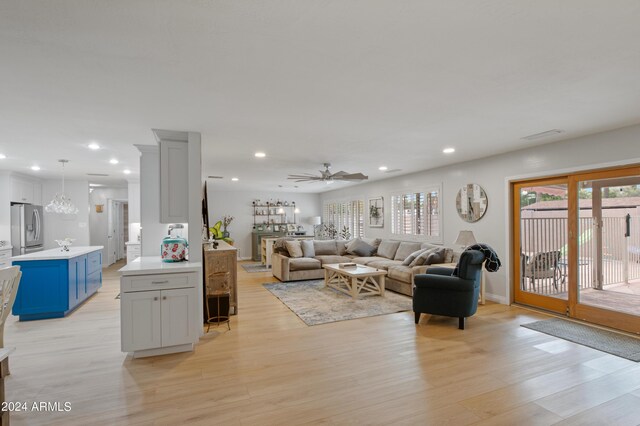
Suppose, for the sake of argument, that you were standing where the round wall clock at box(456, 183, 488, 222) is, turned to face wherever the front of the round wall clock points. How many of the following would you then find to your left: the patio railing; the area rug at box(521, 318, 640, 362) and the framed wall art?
2

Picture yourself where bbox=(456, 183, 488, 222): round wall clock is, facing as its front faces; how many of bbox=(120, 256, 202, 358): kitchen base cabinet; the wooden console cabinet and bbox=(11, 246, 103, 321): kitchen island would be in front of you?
3

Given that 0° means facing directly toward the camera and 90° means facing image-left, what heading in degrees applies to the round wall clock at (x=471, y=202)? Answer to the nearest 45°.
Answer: approximately 45°

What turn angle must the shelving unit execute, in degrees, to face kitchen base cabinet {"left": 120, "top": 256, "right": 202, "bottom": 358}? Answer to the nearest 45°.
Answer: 0° — it already faces it

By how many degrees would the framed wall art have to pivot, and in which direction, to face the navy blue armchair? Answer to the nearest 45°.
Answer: approximately 45° to its left

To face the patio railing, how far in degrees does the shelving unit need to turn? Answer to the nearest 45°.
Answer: approximately 45° to its left

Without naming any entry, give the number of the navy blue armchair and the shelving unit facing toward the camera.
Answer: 1

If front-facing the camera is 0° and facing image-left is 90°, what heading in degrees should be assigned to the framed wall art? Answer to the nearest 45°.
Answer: approximately 45°
